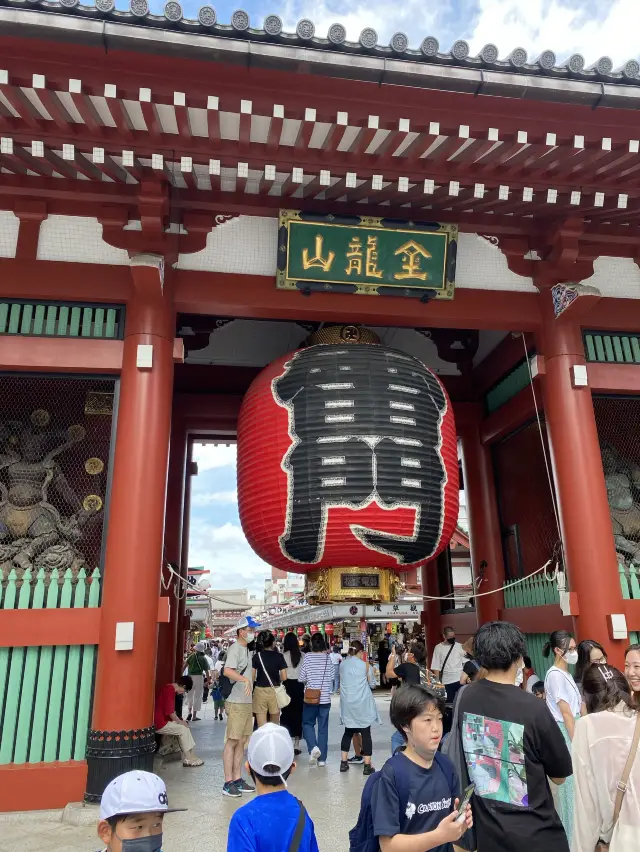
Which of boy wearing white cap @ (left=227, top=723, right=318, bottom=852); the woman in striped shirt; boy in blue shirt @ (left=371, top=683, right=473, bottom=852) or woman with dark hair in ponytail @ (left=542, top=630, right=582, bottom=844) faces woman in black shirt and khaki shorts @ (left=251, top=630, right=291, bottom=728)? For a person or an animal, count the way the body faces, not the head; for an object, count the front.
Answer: the boy wearing white cap

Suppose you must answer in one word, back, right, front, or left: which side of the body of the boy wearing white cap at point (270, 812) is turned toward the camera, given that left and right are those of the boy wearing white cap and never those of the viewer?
back

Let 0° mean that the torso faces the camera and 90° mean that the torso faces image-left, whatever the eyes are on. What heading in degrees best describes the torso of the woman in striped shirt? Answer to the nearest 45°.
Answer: approximately 180°

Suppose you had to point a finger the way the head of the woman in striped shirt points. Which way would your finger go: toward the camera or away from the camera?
away from the camera
